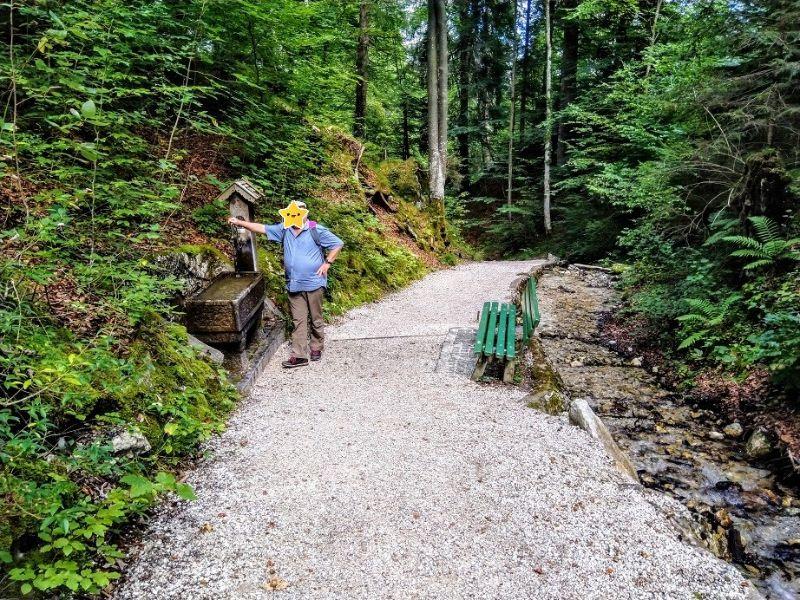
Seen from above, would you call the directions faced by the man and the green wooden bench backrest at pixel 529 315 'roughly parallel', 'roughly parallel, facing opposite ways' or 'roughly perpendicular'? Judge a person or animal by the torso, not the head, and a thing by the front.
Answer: roughly perpendicular

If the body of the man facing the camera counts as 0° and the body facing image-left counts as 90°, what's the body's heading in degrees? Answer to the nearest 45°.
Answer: approximately 45°

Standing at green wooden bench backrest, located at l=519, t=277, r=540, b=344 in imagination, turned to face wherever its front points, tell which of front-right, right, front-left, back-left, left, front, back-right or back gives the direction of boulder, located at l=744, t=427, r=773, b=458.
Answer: back-left

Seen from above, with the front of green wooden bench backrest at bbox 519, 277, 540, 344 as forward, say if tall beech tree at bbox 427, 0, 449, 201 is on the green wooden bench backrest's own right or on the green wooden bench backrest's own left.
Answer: on the green wooden bench backrest's own right

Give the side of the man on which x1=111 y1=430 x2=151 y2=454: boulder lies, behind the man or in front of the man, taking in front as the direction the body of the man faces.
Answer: in front

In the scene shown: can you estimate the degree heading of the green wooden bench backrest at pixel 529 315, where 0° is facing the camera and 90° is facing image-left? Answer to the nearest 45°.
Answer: approximately 90°

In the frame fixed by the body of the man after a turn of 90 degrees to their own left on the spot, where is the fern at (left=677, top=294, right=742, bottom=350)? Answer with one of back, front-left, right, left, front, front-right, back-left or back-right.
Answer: front-left

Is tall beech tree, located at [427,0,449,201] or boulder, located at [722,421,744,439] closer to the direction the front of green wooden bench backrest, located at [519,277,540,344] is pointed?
the tall beech tree

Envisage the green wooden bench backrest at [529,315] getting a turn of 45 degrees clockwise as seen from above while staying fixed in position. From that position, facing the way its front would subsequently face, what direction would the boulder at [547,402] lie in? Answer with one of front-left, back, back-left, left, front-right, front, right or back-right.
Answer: back-left

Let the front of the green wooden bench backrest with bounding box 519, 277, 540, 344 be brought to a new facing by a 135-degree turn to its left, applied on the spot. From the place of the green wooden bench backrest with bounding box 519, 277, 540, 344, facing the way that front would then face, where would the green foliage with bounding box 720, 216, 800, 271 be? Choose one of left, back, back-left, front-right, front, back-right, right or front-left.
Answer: front-left

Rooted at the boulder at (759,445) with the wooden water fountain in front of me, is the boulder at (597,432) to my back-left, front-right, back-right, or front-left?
front-left

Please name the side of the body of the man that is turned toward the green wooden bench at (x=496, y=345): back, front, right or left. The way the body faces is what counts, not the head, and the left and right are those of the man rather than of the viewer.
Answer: left

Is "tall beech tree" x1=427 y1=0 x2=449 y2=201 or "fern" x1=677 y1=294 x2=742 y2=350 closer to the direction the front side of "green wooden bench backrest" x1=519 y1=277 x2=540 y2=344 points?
the tall beech tree

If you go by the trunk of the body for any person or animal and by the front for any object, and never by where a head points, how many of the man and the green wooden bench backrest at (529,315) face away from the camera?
0

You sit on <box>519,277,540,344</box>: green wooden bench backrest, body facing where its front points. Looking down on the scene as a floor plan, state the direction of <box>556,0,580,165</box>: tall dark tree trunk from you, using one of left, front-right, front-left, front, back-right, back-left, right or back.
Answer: right

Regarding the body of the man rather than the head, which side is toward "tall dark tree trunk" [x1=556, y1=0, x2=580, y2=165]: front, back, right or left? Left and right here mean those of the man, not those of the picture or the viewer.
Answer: back
